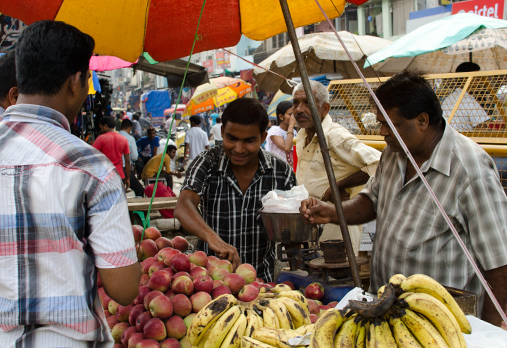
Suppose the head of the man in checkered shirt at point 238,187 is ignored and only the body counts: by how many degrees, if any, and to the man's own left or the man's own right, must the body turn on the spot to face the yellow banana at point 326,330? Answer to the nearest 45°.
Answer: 0° — they already face it

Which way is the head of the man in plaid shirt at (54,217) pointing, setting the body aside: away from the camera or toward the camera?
away from the camera

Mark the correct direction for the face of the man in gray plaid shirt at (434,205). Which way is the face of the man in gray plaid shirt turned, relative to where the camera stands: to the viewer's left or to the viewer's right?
to the viewer's left

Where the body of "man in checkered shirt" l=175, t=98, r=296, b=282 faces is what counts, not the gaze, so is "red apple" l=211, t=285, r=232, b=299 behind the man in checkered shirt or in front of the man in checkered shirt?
in front

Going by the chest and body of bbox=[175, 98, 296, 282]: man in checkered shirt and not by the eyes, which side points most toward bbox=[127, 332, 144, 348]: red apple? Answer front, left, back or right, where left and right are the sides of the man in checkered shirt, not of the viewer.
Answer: front

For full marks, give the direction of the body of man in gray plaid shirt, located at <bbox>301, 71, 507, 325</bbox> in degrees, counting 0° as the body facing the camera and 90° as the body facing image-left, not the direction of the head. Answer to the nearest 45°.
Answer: approximately 45°

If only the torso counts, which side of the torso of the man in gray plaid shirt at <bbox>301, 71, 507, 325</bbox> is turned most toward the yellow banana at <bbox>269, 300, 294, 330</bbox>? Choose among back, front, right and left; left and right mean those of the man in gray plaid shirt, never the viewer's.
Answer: front

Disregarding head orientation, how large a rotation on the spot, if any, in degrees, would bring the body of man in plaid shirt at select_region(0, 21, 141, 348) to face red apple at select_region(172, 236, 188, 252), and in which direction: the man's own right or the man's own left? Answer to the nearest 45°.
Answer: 0° — they already face it

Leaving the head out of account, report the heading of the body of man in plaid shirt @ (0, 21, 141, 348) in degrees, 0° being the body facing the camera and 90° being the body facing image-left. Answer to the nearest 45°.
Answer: approximately 225°

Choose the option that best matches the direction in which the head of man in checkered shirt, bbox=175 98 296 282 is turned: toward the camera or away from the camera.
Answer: toward the camera

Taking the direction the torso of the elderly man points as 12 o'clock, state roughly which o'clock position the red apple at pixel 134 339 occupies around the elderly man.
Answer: The red apple is roughly at 11 o'clock from the elderly man.

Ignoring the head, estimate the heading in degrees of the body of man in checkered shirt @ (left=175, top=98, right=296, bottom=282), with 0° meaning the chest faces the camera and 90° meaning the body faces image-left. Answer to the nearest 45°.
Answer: approximately 0°

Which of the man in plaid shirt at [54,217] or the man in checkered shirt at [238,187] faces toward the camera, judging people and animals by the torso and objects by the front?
the man in checkered shirt
